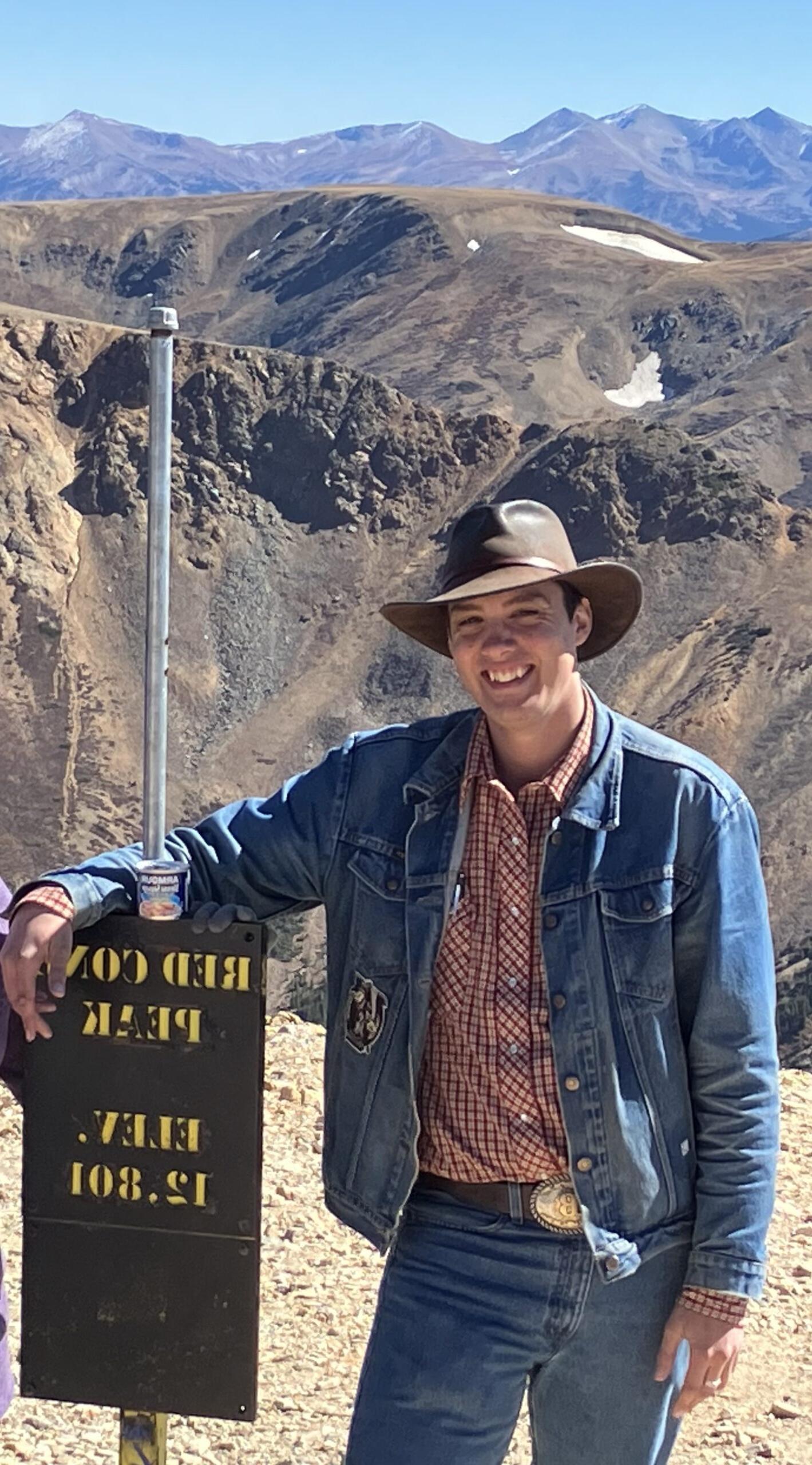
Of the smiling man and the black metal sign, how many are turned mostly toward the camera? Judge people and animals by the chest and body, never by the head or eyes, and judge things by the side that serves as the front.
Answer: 2

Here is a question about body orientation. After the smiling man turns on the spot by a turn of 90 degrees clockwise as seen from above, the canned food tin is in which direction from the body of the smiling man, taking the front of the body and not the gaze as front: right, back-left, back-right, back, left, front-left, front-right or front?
front

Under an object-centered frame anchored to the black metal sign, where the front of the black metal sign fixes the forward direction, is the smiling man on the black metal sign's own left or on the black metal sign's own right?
on the black metal sign's own left

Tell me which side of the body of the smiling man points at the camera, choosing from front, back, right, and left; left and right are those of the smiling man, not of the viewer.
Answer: front

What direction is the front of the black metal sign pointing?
toward the camera

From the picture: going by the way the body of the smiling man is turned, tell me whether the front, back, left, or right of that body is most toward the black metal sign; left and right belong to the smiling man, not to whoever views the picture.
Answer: right
